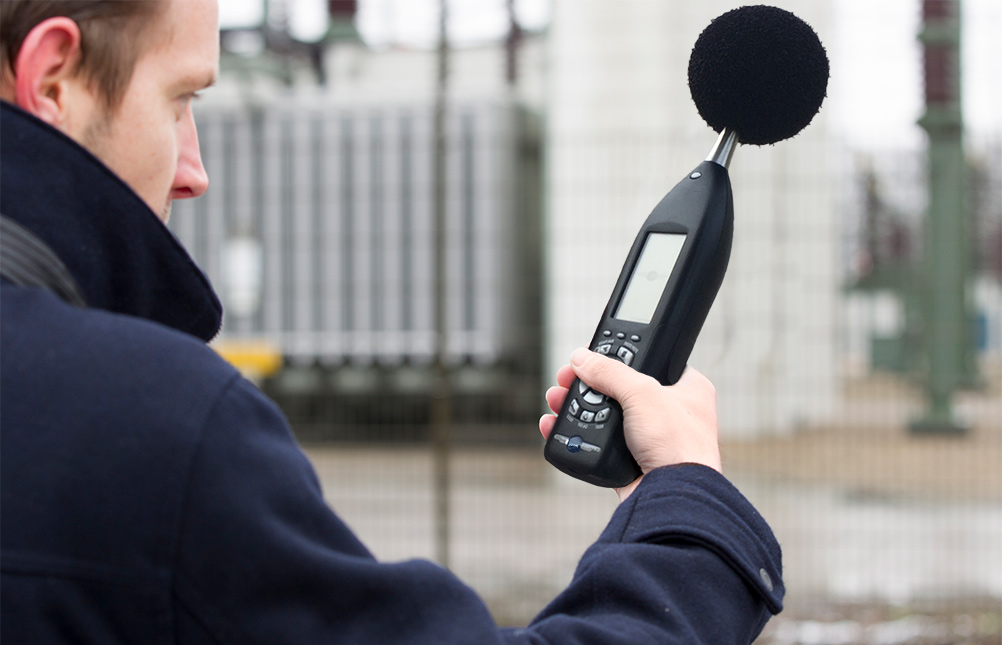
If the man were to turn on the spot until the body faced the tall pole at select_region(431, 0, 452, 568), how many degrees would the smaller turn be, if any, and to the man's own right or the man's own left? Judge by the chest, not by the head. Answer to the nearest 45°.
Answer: approximately 45° to the man's own left

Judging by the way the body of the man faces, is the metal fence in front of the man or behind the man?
in front

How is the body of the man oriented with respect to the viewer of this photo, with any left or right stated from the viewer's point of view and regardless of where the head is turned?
facing away from the viewer and to the right of the viewer

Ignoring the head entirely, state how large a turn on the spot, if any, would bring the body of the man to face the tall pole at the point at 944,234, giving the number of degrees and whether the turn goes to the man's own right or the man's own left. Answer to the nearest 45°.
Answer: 0° — they already face it
